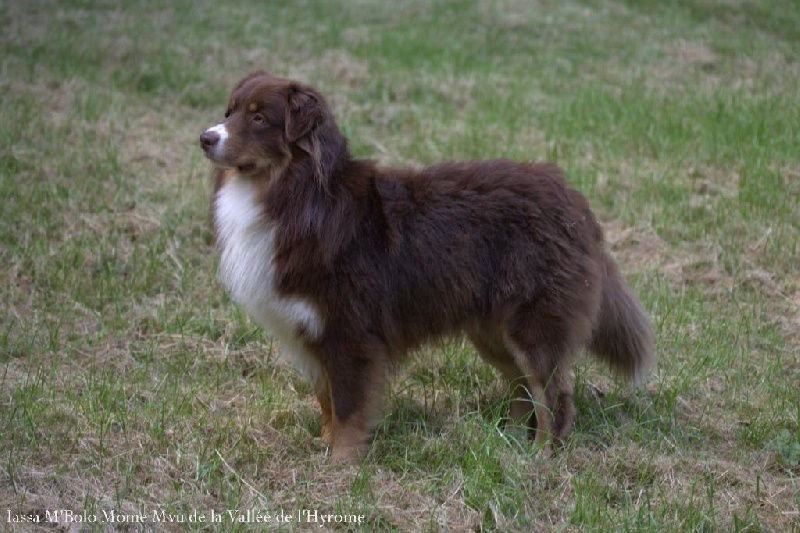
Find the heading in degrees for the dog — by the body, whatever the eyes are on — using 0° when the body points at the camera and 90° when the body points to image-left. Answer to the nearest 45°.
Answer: approximately 90°
